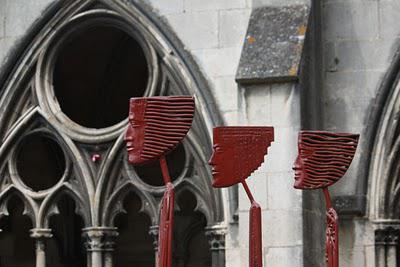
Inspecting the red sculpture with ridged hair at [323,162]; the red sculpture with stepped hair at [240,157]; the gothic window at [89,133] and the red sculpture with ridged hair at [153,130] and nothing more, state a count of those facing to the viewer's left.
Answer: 3

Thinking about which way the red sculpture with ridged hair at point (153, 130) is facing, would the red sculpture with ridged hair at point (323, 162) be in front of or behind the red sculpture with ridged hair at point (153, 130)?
behind

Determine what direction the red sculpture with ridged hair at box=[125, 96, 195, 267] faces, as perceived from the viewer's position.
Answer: facing to the left of the viewer

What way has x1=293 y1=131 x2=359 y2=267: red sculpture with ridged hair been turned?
to the viewer's left

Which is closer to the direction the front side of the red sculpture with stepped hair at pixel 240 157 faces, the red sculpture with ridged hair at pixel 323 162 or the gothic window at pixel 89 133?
the gothic window

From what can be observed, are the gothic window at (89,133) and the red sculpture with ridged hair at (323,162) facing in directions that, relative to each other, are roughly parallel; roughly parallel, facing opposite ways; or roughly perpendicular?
roughly perpendicular

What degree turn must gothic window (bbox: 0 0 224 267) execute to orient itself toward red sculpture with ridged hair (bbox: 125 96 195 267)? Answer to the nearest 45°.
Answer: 0° — it already faces it

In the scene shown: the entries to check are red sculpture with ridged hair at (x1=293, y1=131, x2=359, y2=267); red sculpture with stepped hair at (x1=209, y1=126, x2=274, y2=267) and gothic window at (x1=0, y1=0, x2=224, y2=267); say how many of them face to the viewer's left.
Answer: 2

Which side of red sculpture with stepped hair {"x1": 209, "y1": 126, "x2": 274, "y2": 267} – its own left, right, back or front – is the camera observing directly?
left

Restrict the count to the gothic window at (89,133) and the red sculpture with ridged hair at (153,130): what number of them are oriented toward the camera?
1

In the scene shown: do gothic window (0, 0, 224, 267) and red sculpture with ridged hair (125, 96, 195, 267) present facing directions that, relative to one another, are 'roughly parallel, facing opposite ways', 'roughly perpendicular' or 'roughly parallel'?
roughly perpendicular
